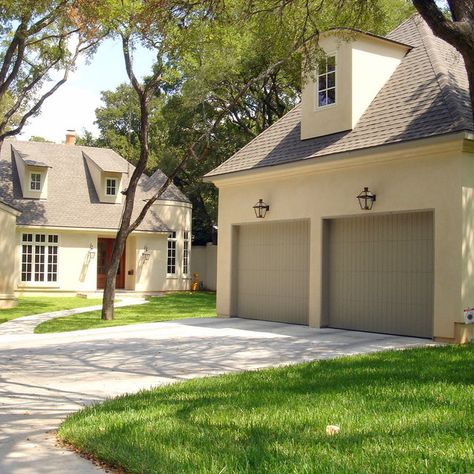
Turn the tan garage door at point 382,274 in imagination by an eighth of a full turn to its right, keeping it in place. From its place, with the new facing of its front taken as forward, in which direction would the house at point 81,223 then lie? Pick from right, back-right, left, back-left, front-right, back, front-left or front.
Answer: front-right

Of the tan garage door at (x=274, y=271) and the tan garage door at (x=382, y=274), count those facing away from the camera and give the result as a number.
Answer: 0

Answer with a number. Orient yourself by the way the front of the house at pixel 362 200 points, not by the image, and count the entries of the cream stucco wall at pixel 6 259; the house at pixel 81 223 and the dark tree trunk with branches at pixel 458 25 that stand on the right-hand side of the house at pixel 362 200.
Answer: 2

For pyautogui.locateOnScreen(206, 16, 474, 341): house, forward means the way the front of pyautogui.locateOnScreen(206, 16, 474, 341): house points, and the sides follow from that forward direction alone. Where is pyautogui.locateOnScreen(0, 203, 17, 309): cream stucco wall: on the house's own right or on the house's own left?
on the house's own right

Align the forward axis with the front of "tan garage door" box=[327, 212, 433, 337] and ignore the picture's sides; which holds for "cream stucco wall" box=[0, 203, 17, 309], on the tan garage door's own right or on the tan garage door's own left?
on the tan garage door's own right

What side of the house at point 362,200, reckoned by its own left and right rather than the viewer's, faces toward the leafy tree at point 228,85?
right

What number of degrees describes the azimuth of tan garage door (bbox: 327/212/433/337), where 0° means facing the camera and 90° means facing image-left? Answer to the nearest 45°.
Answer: approximately 45°

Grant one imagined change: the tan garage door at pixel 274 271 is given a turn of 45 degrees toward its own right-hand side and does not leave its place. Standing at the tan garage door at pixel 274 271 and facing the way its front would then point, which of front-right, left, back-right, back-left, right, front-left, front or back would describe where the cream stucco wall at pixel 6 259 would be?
front-right

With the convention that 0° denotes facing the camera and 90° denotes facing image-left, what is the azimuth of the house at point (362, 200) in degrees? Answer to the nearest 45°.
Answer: approximately 45°

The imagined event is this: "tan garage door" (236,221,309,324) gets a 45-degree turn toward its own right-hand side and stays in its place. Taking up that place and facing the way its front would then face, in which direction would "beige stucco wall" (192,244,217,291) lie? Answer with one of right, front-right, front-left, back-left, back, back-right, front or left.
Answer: right
